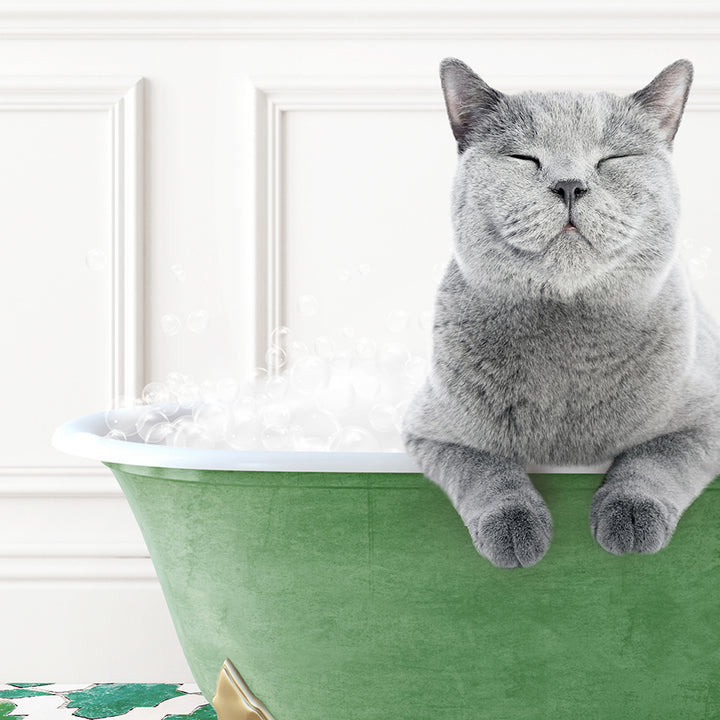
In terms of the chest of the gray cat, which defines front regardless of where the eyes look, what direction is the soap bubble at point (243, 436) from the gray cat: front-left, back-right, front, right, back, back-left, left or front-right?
back-right

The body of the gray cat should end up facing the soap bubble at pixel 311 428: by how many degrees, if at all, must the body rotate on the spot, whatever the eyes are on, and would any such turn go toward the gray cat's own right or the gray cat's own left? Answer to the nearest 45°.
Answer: approximately 135° to the gray cat's own right

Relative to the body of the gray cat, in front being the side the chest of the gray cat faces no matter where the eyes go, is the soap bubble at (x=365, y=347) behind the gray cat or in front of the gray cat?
behind

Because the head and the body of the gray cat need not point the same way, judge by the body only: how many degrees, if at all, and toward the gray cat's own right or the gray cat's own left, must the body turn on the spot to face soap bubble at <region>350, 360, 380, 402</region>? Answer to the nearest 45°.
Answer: approximately 135° to the gray cat's own right

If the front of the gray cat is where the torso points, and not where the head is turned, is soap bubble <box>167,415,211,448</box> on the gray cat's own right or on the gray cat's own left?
on the gray cat's own right

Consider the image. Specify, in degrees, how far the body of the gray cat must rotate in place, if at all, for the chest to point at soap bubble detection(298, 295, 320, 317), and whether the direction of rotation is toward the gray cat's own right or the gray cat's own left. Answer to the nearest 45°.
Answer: approximately 135° to the gray cat's own right

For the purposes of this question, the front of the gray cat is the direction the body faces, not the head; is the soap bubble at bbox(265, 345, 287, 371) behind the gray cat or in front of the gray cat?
behind

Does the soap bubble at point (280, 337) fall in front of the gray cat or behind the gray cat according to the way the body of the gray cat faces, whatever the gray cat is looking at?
behind

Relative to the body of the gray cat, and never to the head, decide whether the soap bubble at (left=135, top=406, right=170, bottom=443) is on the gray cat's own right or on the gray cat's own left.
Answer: on the gray cat's own right

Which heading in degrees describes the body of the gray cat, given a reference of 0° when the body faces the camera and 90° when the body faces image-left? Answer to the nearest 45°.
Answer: approximately 0°

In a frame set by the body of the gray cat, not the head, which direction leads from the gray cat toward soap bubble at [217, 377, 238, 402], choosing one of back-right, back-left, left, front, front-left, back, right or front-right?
back-right
